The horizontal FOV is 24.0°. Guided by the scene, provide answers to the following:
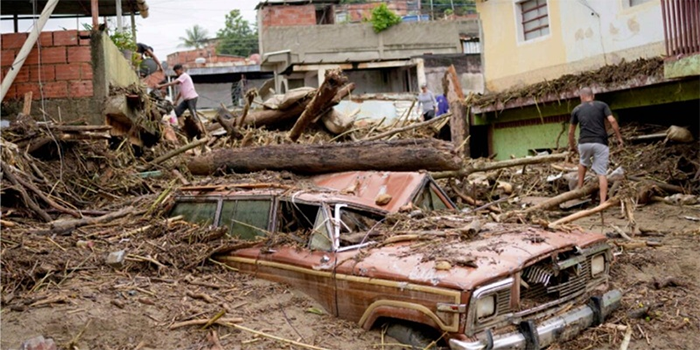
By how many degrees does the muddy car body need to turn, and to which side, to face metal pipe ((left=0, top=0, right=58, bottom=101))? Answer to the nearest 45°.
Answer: approximately 180°

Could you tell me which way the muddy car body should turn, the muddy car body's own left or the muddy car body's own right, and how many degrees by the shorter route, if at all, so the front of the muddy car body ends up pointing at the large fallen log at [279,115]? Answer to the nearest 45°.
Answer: approximately 135° to the muddy car body's own left

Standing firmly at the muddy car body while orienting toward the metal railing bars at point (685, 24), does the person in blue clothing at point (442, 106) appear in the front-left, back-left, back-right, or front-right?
front-left

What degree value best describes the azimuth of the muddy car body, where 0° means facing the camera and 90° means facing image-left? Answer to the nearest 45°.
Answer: approximately 315°

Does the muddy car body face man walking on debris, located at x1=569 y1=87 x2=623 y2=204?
no

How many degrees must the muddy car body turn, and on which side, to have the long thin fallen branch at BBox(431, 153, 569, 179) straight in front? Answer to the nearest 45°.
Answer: approximately 135° to its left

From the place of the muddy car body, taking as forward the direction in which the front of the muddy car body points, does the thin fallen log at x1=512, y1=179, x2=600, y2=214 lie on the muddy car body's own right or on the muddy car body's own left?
on the muddy car body's own left

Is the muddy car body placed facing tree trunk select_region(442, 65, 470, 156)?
no

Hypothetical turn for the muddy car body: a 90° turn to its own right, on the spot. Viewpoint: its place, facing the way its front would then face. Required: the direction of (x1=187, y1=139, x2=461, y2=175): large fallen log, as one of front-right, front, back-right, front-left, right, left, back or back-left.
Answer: back-right

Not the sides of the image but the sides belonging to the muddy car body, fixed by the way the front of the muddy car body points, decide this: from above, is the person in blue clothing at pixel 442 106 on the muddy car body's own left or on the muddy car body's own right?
on the muddy car body's own left

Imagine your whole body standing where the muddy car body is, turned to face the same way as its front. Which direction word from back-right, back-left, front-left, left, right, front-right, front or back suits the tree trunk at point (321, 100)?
back-left

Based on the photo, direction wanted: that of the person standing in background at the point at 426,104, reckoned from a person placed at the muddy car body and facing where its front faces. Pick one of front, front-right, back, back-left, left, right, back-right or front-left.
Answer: back-left

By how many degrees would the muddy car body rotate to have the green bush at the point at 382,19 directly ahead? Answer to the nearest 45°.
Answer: approximately 135° to its left
